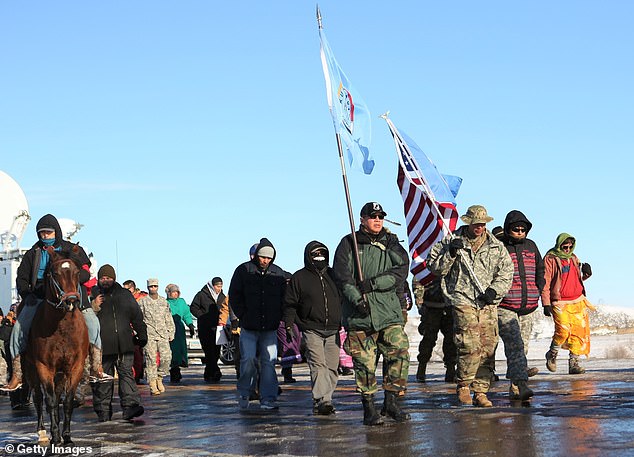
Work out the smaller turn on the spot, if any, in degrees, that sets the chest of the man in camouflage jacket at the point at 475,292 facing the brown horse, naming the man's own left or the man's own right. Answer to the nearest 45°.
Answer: approximately 90° to the man's own right

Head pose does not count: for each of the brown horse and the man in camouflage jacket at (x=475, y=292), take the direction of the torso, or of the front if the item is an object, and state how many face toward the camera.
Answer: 2

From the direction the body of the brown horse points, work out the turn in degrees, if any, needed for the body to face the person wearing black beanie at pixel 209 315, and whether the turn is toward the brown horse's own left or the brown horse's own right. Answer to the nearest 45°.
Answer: approximately 180°

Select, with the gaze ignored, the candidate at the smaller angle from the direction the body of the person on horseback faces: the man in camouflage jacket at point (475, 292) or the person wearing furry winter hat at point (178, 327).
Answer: the man in camouflage jacket

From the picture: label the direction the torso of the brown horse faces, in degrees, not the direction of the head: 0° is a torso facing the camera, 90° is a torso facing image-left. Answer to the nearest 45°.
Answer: approximately 0°

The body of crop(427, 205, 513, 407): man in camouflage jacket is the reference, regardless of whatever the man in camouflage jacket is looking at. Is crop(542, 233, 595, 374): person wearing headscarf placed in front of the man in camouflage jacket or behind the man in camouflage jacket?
behind
